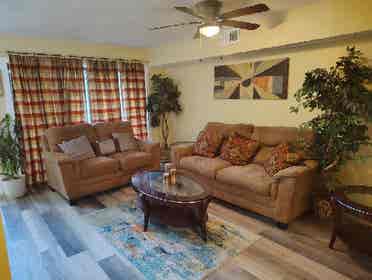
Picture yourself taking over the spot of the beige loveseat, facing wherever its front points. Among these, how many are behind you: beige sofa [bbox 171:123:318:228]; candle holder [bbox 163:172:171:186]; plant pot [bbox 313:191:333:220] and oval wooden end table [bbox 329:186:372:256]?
0

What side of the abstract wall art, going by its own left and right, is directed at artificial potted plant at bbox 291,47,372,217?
left

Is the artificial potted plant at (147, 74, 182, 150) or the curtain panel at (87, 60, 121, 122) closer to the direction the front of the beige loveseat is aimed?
the artificial potted plant

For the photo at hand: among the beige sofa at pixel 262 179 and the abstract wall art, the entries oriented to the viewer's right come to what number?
0

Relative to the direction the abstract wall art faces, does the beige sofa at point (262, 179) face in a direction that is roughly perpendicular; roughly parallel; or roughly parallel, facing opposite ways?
roughly parallel

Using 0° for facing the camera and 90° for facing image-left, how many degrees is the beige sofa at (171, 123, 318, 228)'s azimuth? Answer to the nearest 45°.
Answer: approximately 45°

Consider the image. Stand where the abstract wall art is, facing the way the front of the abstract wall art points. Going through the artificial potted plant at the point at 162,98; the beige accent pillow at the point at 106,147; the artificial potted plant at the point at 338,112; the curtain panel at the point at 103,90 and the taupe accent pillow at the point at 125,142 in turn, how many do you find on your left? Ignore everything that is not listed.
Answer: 1

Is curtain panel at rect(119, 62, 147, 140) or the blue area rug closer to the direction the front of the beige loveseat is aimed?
the blue area rug

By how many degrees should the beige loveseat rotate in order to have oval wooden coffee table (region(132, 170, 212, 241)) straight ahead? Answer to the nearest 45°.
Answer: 0° — it already faces it

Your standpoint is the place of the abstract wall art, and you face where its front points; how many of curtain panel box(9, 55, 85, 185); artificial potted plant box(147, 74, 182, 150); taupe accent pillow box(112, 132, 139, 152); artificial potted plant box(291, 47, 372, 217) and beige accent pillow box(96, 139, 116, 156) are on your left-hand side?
1

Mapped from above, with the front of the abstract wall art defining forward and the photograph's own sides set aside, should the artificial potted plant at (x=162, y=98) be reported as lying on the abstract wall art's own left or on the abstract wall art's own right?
on the abstract wall art's own right

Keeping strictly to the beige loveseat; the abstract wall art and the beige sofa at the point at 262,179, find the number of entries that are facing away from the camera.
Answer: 0

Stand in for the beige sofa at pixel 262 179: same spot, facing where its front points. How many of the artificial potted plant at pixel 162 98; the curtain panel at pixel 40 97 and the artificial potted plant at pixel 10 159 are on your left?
0

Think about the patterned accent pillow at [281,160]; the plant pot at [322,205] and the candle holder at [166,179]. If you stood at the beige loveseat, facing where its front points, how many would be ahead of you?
3

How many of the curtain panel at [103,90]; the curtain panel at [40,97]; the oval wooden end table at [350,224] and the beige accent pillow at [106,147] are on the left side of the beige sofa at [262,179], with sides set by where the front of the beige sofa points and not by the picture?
1

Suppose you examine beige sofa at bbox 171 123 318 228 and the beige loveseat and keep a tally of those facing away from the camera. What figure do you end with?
0

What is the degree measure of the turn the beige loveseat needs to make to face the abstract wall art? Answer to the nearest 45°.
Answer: approximately 45° to its left

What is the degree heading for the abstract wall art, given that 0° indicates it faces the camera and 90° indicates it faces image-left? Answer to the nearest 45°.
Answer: approximately 45°
